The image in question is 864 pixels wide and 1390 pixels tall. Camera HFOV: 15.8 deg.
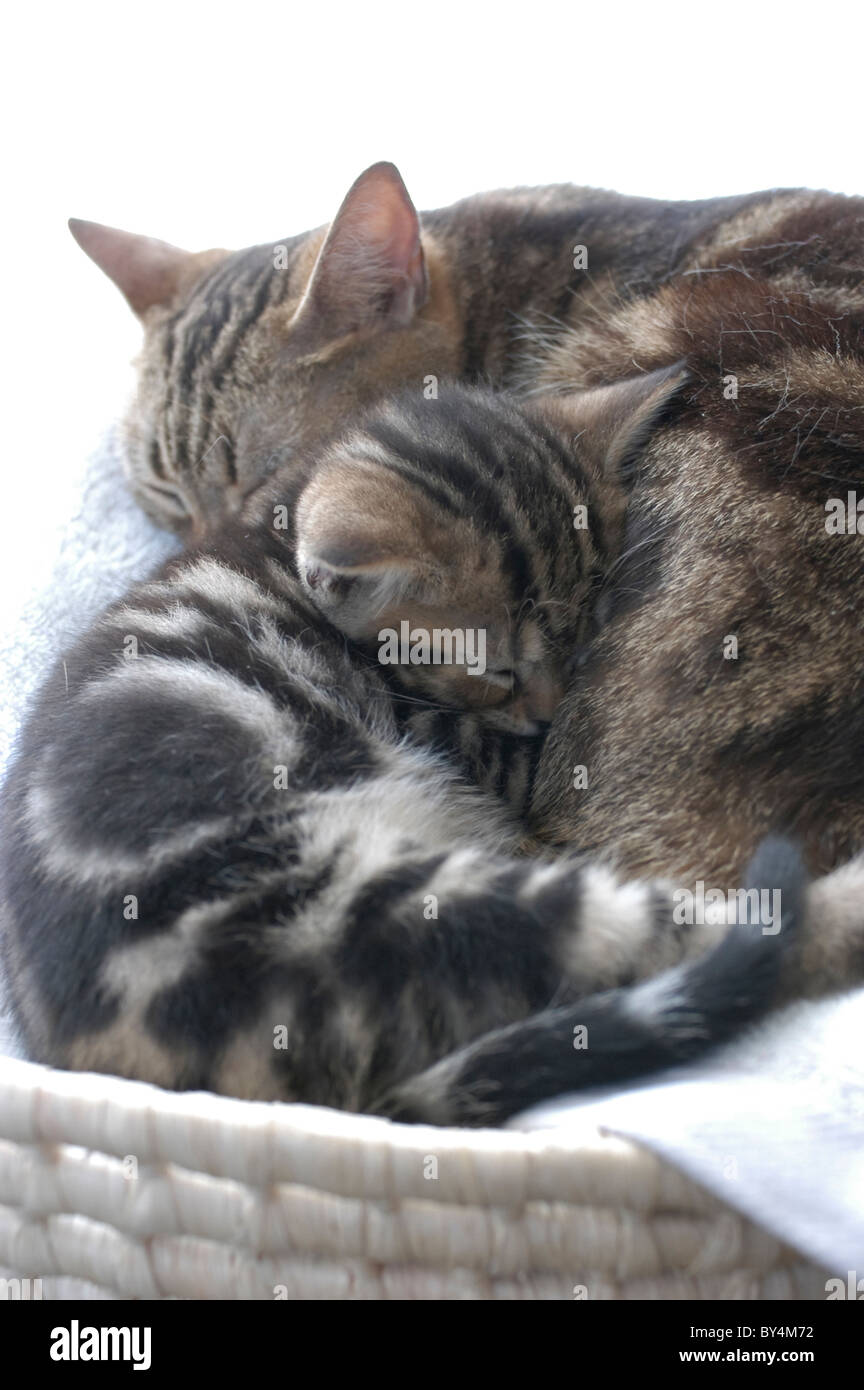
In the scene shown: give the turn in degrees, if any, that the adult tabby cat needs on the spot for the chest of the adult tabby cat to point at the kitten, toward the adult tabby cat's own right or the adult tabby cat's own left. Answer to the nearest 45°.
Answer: approximately 45° to the adult tabby cat's own left

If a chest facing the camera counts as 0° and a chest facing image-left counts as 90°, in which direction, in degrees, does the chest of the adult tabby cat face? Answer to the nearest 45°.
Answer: approximately 45°
